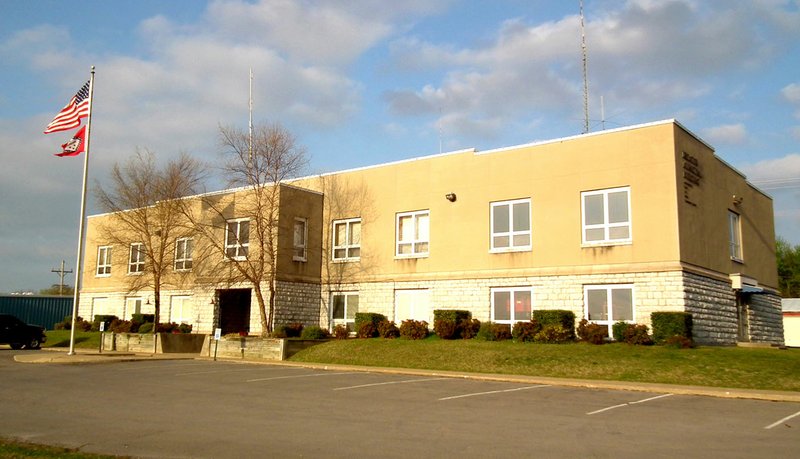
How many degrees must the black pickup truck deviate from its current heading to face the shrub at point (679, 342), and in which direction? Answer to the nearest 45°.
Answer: approximately 45° to its right

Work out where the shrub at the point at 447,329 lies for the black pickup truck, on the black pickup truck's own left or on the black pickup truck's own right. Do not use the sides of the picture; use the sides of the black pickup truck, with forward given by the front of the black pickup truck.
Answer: on the black pickup truck's own right

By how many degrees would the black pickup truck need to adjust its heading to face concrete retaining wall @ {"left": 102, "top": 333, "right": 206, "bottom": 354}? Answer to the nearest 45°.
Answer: approximately 45° to its right

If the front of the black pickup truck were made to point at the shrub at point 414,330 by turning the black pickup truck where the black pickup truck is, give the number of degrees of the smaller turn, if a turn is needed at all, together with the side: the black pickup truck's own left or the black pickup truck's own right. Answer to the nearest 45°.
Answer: approximately 45° to the black pickup truck's own right

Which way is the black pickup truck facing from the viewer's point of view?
to the viewer's right

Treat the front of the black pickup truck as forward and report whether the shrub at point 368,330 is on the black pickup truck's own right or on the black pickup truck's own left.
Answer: on the black pickup truck's own right
